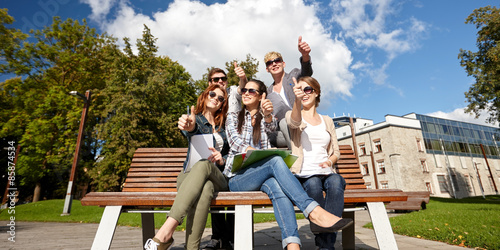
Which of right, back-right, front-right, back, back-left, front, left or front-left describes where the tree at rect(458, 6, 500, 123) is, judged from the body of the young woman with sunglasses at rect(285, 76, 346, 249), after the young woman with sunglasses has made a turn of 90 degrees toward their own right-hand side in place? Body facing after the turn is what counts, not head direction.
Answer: back-right

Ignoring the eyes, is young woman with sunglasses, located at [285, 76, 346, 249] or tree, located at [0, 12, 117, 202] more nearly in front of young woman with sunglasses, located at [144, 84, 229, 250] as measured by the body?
the young woman with sunglasses

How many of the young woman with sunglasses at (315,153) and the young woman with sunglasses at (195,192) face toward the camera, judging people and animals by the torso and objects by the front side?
2

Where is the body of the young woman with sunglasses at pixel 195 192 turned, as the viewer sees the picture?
toward the camera

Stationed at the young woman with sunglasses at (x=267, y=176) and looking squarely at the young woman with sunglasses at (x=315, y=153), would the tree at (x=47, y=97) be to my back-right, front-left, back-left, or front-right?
back-left

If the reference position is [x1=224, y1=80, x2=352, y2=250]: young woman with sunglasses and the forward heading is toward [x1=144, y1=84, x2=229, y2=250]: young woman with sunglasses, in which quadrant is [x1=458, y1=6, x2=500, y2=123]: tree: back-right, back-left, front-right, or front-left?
back-right

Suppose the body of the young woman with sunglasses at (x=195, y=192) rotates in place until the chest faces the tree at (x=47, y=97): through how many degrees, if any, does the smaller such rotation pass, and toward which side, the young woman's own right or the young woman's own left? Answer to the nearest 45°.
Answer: approximately 135° to the young woman's own right

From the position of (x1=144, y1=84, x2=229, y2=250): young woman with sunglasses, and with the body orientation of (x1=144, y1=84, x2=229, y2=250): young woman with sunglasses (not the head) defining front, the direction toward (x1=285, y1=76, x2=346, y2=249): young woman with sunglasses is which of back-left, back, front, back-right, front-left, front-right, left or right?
left

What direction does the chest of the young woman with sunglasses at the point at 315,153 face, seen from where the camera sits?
toward the camera

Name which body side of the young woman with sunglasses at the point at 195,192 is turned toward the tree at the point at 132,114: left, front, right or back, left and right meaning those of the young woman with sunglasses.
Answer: back
